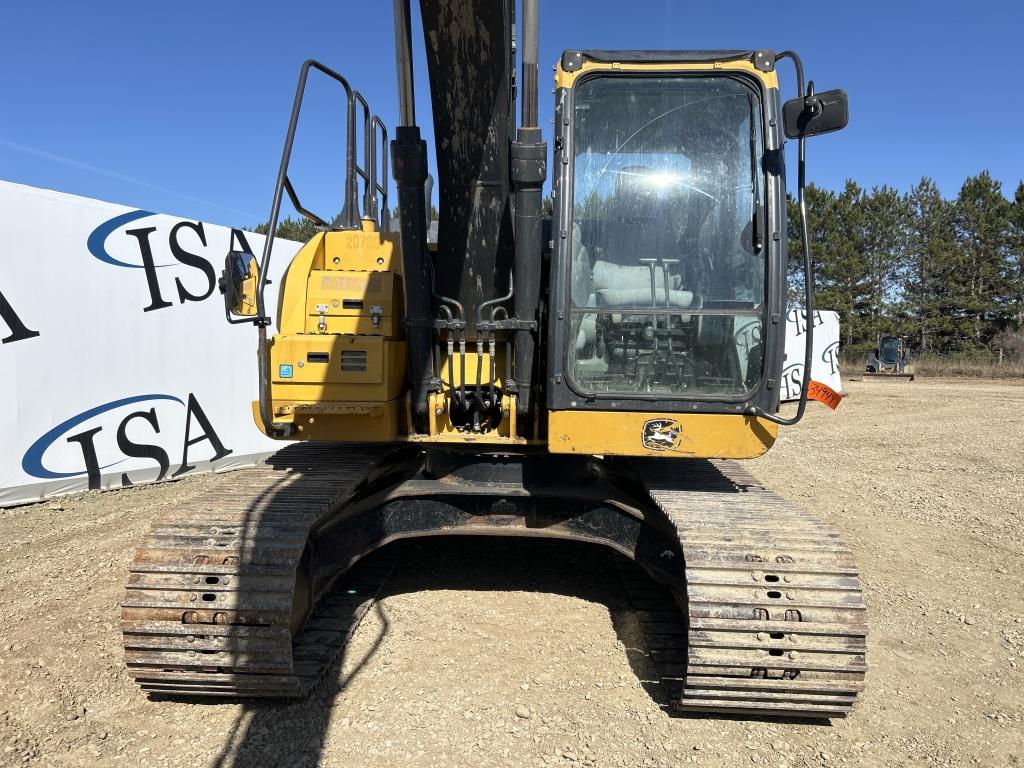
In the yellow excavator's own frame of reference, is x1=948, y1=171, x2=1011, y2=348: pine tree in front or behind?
behind

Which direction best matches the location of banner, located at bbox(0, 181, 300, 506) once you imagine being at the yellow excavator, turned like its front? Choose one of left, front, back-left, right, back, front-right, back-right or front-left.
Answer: back-right

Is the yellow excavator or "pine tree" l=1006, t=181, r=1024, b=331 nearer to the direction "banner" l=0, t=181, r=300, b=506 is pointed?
the yellow excavator

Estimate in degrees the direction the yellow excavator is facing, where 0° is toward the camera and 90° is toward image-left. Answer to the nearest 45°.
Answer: approximately 0°

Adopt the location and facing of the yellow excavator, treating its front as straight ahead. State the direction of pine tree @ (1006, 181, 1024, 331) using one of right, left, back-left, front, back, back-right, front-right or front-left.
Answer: back-left
